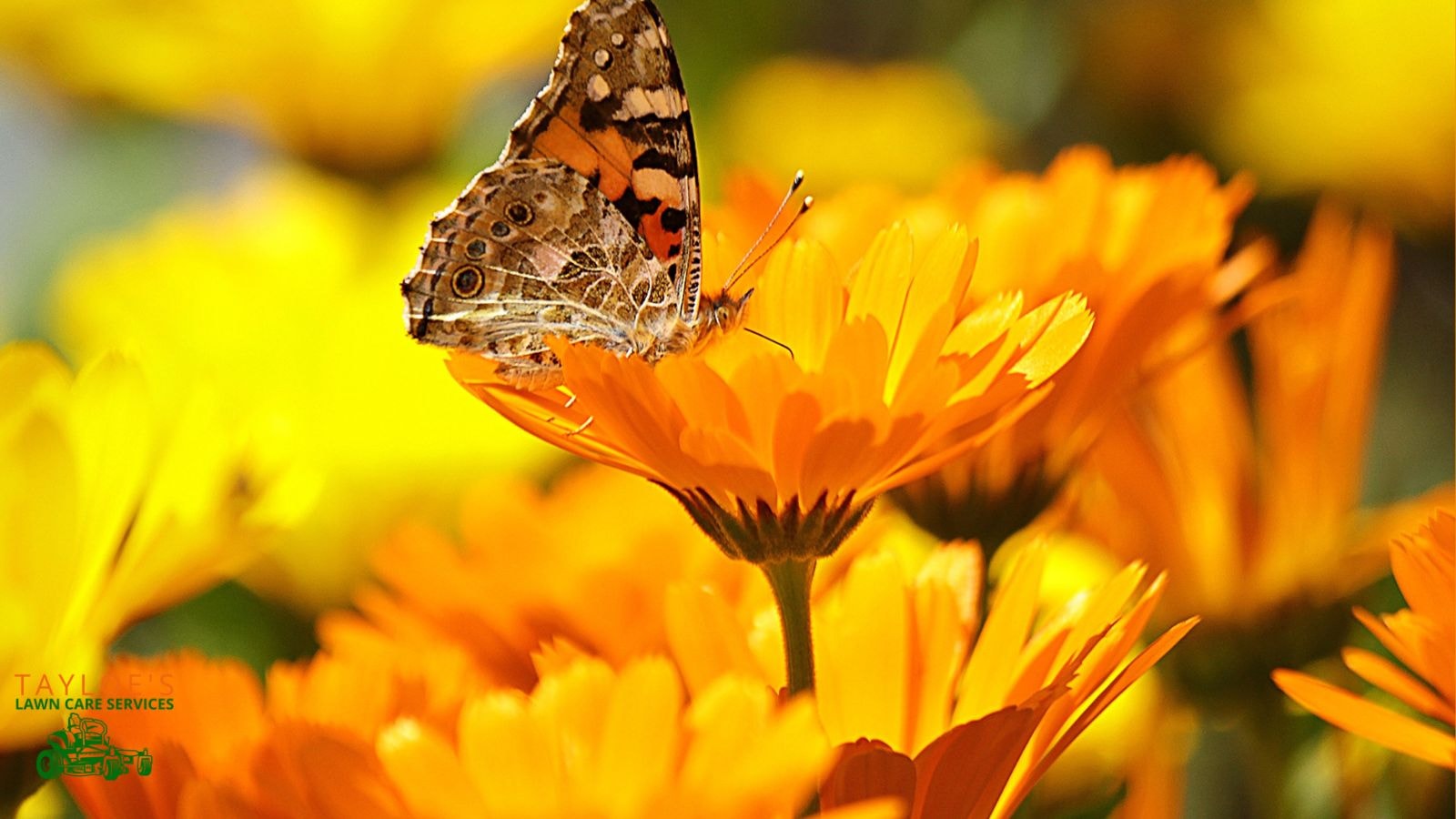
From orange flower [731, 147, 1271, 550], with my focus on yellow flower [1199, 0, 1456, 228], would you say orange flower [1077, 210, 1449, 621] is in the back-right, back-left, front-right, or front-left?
front-right

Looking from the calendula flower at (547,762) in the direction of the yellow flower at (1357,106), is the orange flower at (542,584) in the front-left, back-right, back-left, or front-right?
front-left

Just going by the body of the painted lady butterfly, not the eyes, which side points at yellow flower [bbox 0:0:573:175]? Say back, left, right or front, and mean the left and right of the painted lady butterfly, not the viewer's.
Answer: left

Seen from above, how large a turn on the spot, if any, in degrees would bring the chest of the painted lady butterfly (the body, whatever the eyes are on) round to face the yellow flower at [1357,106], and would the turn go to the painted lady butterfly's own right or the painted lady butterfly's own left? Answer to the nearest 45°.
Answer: approximately 45° to the painted lady butterfly's own left

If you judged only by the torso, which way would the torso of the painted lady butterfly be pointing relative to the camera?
to the viewer's right

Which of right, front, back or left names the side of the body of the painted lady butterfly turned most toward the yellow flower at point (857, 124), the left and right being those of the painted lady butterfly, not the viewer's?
left
